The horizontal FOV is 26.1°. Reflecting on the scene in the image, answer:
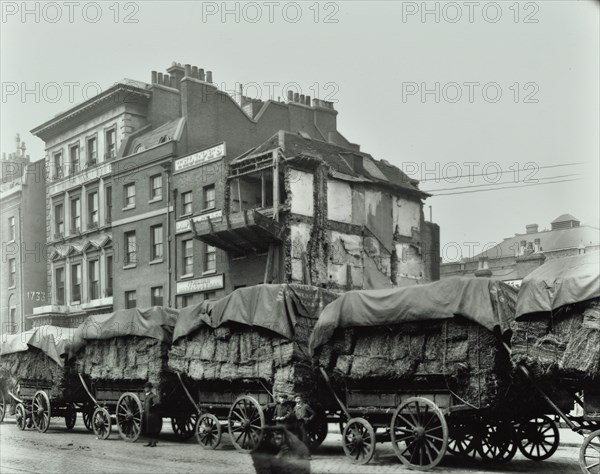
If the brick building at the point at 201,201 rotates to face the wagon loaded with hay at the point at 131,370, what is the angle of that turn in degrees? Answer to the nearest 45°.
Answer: approximately 45° to its left

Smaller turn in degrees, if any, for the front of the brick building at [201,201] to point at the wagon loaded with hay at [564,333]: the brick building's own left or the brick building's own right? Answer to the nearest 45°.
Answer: approximately 45° to the brick building's own left

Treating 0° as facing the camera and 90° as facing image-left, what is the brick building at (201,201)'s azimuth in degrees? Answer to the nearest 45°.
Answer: approximately 45°
